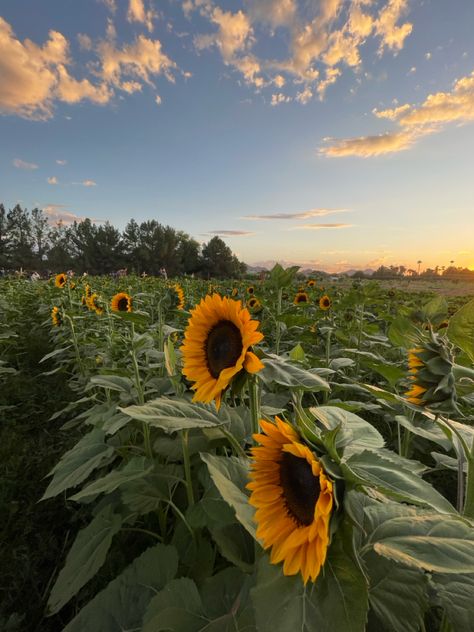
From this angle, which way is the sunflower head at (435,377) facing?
to the viewer's left

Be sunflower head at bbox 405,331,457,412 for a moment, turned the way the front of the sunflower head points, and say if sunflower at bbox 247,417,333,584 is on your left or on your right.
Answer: on your left

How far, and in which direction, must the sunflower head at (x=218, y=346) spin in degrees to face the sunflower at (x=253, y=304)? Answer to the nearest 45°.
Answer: approximately 135° to its right

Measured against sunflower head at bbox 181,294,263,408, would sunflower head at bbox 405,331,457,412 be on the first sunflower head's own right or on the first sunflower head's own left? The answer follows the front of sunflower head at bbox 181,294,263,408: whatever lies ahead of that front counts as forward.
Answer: on the first sunflower head's own left

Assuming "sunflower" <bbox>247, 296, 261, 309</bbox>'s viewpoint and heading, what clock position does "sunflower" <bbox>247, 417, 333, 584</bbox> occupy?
"sunflower" <bbox>247, 417, 333, 584</bbox> is roughly at 12 o'clock from "sunflower" <bbox>247, 296, 261, 309</bbox>.

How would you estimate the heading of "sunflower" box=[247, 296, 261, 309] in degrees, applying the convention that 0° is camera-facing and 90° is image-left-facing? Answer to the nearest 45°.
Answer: approximately 0°

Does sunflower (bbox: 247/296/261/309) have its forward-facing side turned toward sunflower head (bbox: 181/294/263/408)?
yes

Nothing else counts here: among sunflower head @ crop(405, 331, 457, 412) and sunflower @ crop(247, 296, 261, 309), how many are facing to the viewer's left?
1

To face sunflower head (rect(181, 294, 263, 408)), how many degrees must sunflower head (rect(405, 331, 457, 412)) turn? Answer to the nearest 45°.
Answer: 0° — it already faces it

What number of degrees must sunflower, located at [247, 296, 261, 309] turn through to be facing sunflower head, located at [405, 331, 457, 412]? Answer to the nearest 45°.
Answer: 0° — it already faces it
